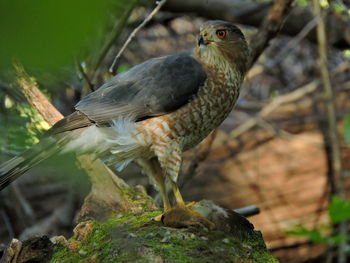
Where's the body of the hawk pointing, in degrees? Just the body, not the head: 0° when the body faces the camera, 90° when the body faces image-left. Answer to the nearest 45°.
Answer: approximately 270°

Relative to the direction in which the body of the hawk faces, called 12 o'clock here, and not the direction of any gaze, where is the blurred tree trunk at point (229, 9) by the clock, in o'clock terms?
The blurred tree trunk is roughly at 10 o'clock from the hawk.

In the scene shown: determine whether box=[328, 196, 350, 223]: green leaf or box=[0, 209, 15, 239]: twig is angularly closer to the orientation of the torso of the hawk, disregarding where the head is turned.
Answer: the green leaf

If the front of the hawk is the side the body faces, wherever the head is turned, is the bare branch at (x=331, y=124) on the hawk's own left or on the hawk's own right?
on the hawk's own left

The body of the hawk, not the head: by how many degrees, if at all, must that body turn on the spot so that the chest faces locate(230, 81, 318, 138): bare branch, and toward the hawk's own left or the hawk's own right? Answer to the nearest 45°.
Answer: approximately 45° to the hawk's own left

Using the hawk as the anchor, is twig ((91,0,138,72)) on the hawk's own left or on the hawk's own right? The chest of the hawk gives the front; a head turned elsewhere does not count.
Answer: on the hawk's own left

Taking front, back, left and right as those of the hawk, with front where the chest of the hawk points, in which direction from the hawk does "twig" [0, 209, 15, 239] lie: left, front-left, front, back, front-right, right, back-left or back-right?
back-left
